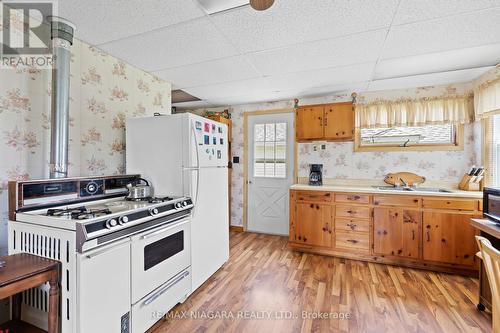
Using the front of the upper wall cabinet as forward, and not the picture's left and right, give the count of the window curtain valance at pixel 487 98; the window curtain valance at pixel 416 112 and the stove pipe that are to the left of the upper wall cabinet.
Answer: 2

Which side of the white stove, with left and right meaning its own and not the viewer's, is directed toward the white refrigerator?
left

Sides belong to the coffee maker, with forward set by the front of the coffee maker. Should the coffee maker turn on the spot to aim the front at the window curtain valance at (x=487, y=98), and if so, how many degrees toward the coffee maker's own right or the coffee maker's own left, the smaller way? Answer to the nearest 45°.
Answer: approximately 90° to the coffee maker's own left

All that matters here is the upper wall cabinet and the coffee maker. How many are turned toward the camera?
2

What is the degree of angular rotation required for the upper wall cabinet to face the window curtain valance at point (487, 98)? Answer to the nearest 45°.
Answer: approximately 90° to its left

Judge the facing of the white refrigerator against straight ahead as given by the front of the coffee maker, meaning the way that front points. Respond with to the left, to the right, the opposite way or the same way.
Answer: to the left

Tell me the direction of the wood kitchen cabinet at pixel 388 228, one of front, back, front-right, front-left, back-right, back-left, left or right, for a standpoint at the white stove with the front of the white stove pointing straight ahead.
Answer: front-left

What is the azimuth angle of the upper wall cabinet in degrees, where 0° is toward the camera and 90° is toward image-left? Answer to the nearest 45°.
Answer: approximately 0°

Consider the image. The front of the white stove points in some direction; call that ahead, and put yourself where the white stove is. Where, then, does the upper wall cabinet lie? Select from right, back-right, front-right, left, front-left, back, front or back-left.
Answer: front-left

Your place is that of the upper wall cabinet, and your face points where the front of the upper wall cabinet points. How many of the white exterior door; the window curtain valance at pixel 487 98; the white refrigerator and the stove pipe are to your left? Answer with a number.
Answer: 1

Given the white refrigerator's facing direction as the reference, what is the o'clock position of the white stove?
The white stove is roughly at 3 o'clock from the white refrigerator.

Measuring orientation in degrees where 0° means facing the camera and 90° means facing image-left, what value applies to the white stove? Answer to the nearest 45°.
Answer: approximately 315°

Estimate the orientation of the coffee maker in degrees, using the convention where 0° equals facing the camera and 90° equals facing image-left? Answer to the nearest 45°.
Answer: approximately 0°

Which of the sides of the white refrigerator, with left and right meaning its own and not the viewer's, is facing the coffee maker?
left

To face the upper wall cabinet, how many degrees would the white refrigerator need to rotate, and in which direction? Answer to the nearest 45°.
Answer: approximately 45° to its left

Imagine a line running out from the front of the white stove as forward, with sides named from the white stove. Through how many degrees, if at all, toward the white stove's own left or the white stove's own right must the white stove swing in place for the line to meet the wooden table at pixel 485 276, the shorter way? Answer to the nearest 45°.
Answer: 0° — it already faces it

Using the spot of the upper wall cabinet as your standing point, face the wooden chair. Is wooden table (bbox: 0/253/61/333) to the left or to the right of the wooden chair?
right

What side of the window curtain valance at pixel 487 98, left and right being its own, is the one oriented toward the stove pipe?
front
